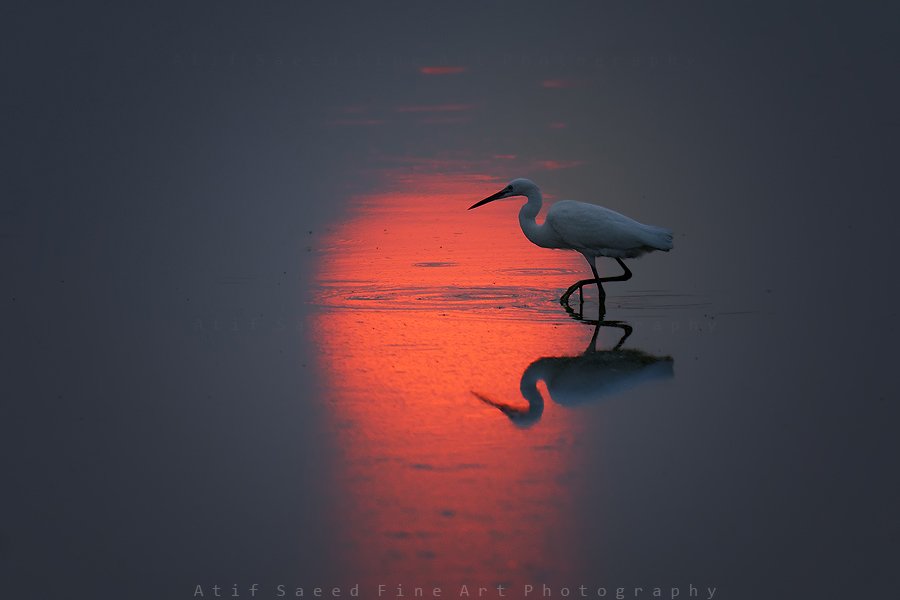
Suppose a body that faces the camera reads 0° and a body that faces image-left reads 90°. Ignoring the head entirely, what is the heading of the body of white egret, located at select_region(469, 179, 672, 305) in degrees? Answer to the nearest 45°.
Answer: approximately 90°
